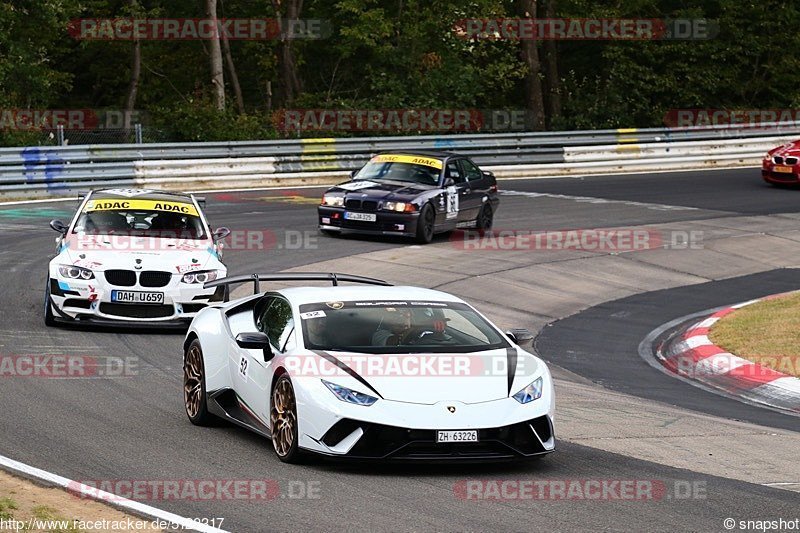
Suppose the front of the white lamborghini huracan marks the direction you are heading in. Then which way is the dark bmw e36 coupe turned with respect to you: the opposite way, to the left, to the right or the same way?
to the right

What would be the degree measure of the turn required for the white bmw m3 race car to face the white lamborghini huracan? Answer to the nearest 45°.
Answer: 0° — it already faces it

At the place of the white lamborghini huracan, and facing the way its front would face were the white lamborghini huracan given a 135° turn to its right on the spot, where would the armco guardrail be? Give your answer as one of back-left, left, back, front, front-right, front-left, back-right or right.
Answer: right

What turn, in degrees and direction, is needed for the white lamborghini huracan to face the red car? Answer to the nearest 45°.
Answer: approximately 90° to its left

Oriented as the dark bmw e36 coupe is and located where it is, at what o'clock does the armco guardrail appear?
The armco guardrail is roughly at 4 o'clock from the dark bmw e36 coupe.

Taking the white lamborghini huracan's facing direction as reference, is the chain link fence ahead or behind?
behind

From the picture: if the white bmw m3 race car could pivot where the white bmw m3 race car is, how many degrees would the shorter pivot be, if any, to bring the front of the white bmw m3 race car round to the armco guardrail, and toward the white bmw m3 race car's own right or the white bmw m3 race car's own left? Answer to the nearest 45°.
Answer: approximately 180°

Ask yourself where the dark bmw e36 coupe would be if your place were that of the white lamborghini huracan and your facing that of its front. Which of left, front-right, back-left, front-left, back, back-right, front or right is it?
back-left

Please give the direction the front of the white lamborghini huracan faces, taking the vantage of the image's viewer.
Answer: facing the viewer and to the right of the viewer

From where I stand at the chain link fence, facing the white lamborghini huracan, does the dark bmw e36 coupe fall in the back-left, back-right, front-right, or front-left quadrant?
front-left

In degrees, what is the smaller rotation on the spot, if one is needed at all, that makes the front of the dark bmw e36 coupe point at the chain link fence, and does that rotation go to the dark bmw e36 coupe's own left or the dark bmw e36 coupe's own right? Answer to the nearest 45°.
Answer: approximately 90° to the dark bmw e36 coupe's own right

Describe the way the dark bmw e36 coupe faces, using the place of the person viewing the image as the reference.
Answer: facing the viewer and to the left of the viewer

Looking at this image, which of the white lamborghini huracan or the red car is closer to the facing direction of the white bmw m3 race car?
the white lamborghini huracan

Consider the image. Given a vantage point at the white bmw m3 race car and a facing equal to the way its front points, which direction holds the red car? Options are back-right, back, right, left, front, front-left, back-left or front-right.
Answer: back-left

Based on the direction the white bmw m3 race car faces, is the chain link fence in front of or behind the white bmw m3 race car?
behind

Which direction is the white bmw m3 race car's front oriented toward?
toward the camera

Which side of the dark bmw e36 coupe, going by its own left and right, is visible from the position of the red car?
back

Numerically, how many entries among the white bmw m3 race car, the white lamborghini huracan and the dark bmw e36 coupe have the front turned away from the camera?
0

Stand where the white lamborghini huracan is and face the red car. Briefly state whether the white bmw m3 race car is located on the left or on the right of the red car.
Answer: left
